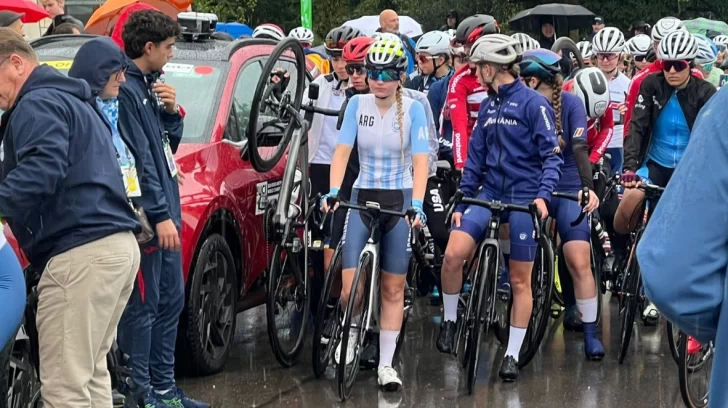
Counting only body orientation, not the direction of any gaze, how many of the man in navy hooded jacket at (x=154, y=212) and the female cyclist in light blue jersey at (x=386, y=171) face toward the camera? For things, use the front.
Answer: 1

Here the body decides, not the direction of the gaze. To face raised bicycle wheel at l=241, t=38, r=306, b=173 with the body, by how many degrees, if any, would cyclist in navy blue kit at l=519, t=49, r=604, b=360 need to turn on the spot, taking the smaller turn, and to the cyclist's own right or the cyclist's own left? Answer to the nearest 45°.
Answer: approximately 45° to the cyclist's own right

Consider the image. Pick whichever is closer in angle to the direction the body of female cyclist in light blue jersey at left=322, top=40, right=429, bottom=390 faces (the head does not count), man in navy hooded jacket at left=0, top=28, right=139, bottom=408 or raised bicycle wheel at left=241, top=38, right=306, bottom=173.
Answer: the man in navy hooded jacket

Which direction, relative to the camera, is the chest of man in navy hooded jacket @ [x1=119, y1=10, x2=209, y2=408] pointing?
to the viewer's right

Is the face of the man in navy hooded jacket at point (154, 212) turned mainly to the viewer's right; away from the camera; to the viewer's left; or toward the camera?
to the viewer's right

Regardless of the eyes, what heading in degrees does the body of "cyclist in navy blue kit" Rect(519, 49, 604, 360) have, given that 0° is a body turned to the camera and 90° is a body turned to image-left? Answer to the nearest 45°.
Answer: approximately 45°

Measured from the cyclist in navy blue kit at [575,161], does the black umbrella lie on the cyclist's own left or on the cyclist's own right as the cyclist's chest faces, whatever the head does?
on the cyclist's own right

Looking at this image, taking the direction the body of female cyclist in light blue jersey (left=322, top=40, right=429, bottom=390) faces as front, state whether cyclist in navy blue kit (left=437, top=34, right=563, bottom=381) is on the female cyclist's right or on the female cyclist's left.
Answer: on the female cyclist's left

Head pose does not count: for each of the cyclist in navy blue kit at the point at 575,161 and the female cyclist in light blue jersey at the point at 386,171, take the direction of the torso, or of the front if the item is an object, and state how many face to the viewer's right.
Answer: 0

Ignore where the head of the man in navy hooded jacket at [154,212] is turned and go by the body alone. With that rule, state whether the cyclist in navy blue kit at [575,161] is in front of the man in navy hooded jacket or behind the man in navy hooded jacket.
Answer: in front
